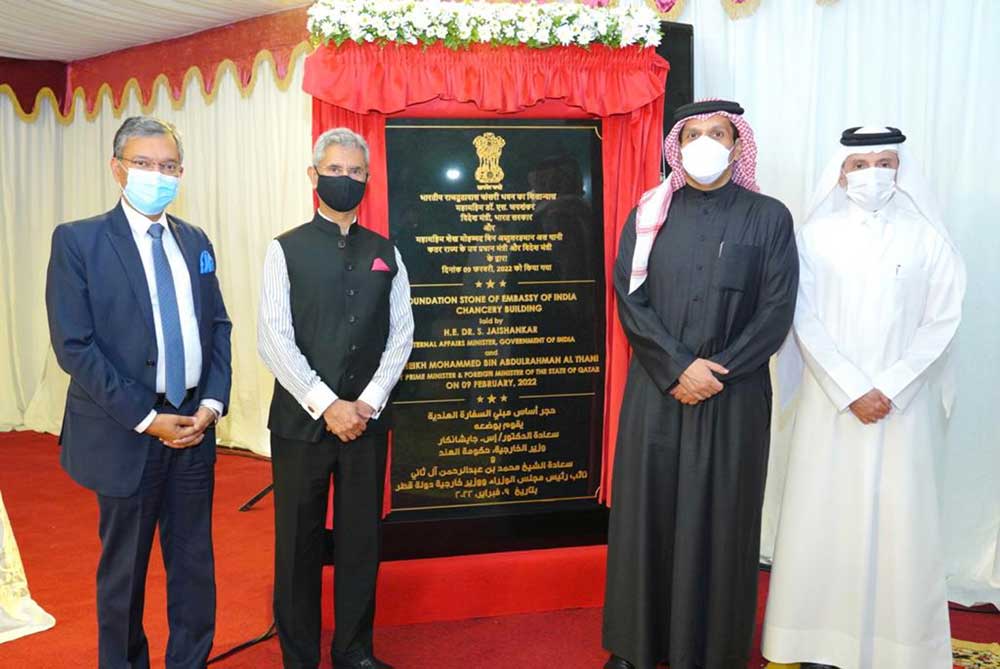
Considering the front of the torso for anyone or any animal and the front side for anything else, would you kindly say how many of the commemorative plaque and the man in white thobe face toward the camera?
2

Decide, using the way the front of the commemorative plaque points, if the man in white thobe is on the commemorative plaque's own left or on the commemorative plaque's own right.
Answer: on the commemorative plaque's own left

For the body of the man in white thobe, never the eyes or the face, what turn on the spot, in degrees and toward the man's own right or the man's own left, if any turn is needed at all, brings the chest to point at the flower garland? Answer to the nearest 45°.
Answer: approximately 90° to the man's own right

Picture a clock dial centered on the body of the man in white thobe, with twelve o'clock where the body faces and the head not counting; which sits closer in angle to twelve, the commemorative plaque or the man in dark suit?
the man in dark suit

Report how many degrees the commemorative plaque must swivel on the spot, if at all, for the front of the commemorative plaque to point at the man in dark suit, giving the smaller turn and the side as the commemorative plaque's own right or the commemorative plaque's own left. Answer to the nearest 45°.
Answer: approximately 45° to the commemorative plaque's own right

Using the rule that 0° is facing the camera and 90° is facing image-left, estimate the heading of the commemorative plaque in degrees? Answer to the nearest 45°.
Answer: approximately 0°
